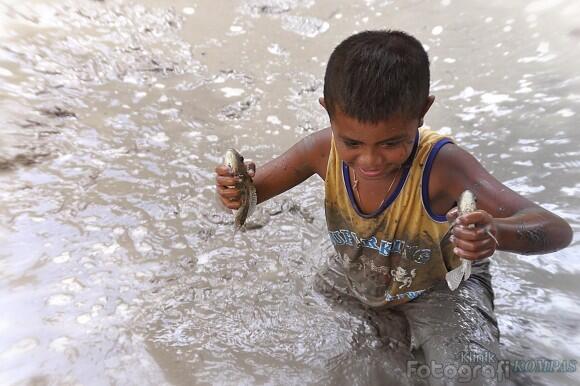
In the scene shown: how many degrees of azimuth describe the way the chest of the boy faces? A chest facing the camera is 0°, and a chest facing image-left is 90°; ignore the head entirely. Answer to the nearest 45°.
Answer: approximately 0°
